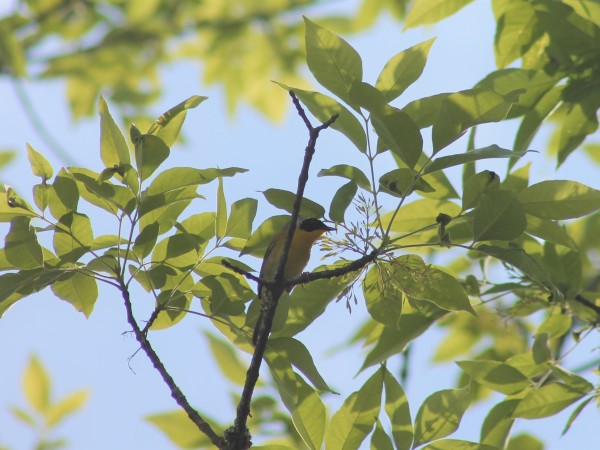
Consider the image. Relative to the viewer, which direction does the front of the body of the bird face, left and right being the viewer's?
facing to the right of the viewer
